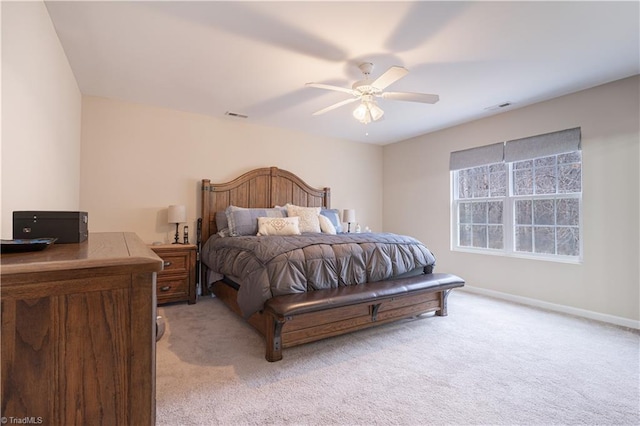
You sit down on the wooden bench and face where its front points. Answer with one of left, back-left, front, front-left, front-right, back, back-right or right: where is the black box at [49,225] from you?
right

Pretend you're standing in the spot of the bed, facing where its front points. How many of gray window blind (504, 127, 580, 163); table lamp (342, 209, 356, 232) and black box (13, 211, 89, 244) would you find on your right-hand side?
1

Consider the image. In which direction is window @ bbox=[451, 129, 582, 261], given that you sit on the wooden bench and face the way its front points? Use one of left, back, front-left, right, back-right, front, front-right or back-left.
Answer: left

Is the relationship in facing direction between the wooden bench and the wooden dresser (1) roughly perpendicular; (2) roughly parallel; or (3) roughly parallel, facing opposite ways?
roughly perpendicular

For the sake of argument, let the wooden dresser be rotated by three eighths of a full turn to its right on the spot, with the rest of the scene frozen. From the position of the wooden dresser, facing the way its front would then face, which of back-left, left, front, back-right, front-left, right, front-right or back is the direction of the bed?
back

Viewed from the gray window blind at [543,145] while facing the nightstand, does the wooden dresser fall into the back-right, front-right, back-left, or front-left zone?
front-left

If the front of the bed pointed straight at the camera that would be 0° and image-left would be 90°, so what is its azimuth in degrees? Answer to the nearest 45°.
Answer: approximately 315°

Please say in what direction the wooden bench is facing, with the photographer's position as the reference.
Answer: facing the viewer and to the right of the viewer

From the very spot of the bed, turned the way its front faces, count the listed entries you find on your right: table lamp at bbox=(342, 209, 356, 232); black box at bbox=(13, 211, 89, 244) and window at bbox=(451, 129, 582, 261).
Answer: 1

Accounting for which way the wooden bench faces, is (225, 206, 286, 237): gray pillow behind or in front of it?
behind

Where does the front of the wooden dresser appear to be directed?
to the viewer's right
